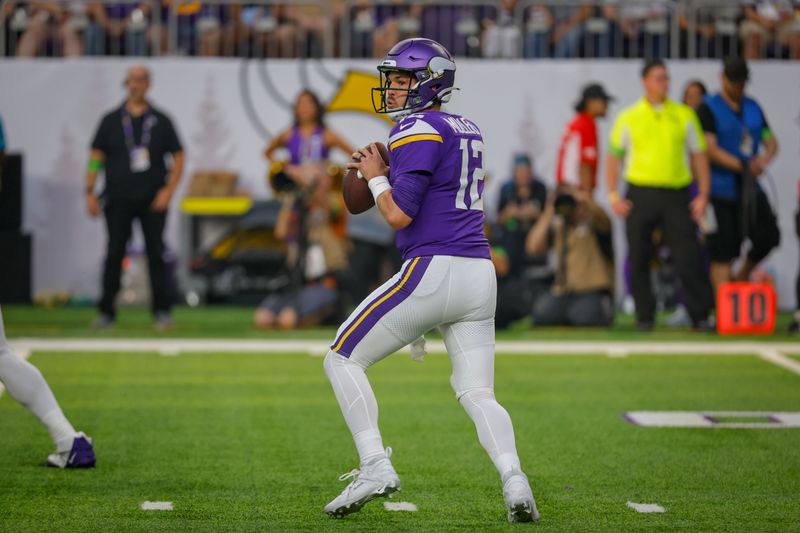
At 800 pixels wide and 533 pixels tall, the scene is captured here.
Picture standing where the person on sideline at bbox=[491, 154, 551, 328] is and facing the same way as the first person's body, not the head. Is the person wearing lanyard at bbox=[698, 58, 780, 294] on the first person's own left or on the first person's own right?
on the first person's own left

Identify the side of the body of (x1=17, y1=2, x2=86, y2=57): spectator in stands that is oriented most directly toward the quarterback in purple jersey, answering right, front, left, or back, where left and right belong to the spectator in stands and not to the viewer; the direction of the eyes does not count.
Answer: front

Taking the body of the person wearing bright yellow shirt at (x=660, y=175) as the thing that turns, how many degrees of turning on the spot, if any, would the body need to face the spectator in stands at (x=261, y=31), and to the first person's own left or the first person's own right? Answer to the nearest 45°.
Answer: approximately 135° to the first person's own right

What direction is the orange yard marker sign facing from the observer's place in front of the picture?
facing the viewer

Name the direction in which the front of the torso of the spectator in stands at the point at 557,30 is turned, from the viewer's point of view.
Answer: toward the camera

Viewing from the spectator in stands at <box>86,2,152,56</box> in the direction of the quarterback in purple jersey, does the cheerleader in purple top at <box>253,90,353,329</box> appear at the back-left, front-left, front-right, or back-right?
front-left

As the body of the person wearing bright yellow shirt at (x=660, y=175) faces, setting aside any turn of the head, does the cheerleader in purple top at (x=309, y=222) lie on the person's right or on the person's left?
on the person's right

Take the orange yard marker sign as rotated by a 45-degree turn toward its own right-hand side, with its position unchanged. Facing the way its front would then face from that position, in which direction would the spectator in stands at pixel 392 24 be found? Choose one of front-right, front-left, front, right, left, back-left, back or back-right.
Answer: right

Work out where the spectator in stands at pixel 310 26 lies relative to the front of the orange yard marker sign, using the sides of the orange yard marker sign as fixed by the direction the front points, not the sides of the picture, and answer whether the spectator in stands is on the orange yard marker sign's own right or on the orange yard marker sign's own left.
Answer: on the orange yard marker sign's own right

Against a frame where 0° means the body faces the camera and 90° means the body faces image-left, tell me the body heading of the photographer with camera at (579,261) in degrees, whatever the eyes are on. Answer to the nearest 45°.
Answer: approximately 45°

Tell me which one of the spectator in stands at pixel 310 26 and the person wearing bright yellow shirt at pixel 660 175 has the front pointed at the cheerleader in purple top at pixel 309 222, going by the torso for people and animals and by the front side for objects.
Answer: the spectator in stands

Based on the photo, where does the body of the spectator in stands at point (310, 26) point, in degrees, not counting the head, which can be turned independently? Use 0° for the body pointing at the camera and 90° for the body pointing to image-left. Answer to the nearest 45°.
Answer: approximately 0°
